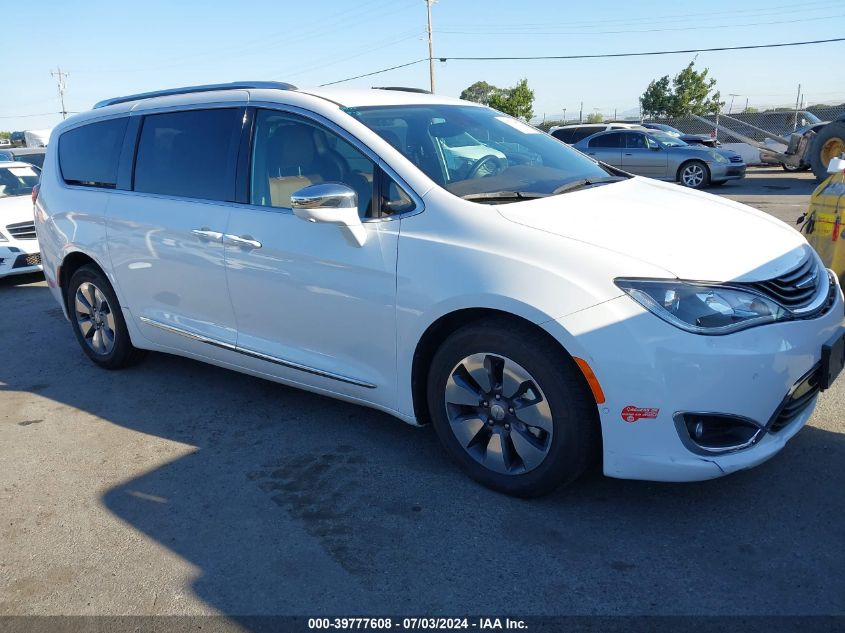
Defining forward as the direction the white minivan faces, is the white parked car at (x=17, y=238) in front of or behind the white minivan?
behind

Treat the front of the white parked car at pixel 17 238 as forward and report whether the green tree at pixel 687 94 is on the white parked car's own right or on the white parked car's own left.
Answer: on the white parked car's own left

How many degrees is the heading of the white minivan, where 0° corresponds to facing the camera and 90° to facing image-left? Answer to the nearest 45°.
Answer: approximately 315°

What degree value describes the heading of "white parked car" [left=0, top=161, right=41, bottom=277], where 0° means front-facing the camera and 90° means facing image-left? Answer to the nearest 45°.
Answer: approximately 315°

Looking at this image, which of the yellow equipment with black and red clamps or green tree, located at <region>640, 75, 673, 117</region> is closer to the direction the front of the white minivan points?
the yellow equipment with black and red clamps

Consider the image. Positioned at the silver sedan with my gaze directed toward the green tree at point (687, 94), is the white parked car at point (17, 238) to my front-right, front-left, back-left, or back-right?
back-left

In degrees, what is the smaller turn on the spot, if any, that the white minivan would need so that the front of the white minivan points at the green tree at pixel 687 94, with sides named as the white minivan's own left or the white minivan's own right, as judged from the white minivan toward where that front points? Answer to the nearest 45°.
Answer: approximately 135° to the white minivan's own left

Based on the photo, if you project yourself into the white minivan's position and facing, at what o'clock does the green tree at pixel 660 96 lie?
The green tree is roughly at 8 o'clock from the white minivan.
